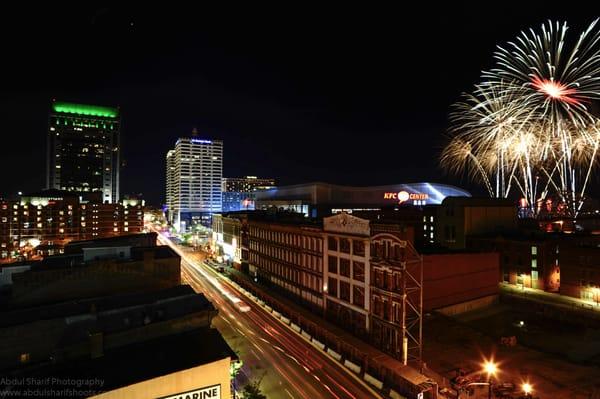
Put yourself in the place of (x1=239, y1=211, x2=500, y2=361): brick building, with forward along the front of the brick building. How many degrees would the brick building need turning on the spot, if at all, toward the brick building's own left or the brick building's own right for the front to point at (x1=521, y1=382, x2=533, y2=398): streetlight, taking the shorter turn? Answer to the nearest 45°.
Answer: approximately 90° to the brick building's own left

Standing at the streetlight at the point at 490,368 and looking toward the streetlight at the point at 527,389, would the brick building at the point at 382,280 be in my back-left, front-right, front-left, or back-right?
back-right

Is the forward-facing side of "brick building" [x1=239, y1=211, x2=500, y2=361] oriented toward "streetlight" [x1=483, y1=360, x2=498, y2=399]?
no

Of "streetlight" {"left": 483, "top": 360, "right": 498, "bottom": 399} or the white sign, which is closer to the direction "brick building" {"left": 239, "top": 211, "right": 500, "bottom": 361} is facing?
the white sign

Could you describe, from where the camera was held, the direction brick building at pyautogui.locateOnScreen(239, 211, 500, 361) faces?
facing the viewer and to the left of the viewer

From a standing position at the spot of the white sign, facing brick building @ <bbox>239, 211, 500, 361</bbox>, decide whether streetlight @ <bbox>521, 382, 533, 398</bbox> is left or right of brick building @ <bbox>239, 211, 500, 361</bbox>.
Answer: right

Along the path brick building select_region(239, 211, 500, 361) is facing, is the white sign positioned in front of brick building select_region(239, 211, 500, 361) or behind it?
in front
